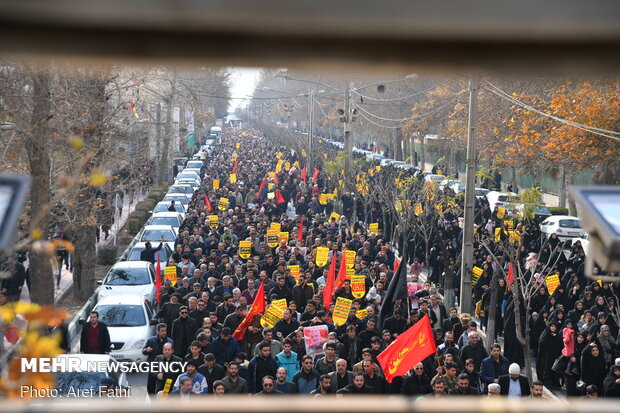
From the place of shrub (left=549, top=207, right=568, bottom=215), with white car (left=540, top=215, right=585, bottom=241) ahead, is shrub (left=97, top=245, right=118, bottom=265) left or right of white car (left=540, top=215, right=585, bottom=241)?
right

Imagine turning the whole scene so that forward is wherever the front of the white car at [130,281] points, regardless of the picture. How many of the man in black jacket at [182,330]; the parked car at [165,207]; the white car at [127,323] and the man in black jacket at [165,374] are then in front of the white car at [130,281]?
3

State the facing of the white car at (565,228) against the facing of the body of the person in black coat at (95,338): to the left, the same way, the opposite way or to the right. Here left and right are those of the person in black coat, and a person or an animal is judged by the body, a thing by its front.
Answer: the opposite way

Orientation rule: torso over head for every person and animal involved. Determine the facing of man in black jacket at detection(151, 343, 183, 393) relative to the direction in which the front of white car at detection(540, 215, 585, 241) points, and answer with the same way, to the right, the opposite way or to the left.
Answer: the opposite way

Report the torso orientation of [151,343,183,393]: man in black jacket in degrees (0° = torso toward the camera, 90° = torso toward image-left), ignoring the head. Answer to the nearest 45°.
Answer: approximately 0°

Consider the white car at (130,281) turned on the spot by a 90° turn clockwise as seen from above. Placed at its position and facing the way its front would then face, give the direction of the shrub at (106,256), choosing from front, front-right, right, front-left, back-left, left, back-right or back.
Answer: right

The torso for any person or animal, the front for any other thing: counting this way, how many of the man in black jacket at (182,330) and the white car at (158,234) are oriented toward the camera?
2

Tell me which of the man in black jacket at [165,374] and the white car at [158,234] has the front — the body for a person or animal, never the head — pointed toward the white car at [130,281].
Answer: the white car at [158,234]

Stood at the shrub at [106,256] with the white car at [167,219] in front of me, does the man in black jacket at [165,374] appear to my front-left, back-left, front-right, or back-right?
back-right

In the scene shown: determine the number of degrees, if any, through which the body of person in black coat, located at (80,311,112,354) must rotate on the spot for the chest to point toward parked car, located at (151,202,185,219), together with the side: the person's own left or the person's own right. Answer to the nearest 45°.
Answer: approximately 180°

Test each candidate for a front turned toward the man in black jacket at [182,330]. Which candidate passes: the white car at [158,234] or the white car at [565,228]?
the white car at [158,234]
